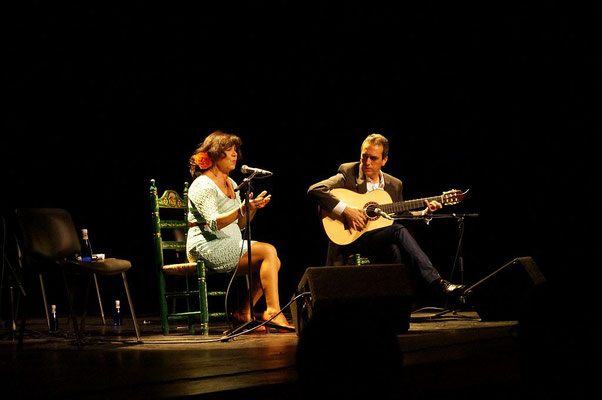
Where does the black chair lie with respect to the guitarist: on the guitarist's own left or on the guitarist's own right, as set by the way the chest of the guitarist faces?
on the guitarist's own right

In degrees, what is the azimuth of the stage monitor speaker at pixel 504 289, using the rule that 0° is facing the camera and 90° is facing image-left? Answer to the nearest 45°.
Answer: approximately 90°

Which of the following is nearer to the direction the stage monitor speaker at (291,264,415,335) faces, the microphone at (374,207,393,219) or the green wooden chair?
the microphone

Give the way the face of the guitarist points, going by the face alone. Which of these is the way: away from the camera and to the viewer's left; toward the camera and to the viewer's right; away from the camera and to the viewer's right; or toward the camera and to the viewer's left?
toward the camera and to the viewer's left

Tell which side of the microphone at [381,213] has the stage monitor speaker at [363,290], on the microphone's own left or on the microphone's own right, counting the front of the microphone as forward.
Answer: on the microphone's own left

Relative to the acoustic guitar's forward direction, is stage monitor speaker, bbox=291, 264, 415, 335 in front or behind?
in front

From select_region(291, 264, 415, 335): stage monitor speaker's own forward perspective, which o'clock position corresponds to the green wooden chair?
The green wooden chair is roughly at 10 o'clock from the stage monitor speaker.

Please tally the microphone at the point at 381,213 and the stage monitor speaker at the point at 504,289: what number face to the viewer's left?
2

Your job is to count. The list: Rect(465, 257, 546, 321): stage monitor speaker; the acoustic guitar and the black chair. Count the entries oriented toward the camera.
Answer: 1

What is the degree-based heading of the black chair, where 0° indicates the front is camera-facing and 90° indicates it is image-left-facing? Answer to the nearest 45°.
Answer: approximately 225°

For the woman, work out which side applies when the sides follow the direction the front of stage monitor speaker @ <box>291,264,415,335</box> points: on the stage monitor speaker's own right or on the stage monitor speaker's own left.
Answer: on the stage monitor speaker's own left

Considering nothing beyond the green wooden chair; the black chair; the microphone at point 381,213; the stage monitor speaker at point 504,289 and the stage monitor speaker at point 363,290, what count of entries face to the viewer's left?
2

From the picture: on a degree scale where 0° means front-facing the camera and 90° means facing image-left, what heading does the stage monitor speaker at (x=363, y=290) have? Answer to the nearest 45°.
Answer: approximately 180°

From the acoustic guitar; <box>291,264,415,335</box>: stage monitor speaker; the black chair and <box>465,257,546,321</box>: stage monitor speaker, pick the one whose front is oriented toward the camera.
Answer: the acoustic guitar

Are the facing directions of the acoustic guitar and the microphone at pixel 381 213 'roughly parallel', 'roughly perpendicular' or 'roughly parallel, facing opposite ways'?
roughly perpendicular
